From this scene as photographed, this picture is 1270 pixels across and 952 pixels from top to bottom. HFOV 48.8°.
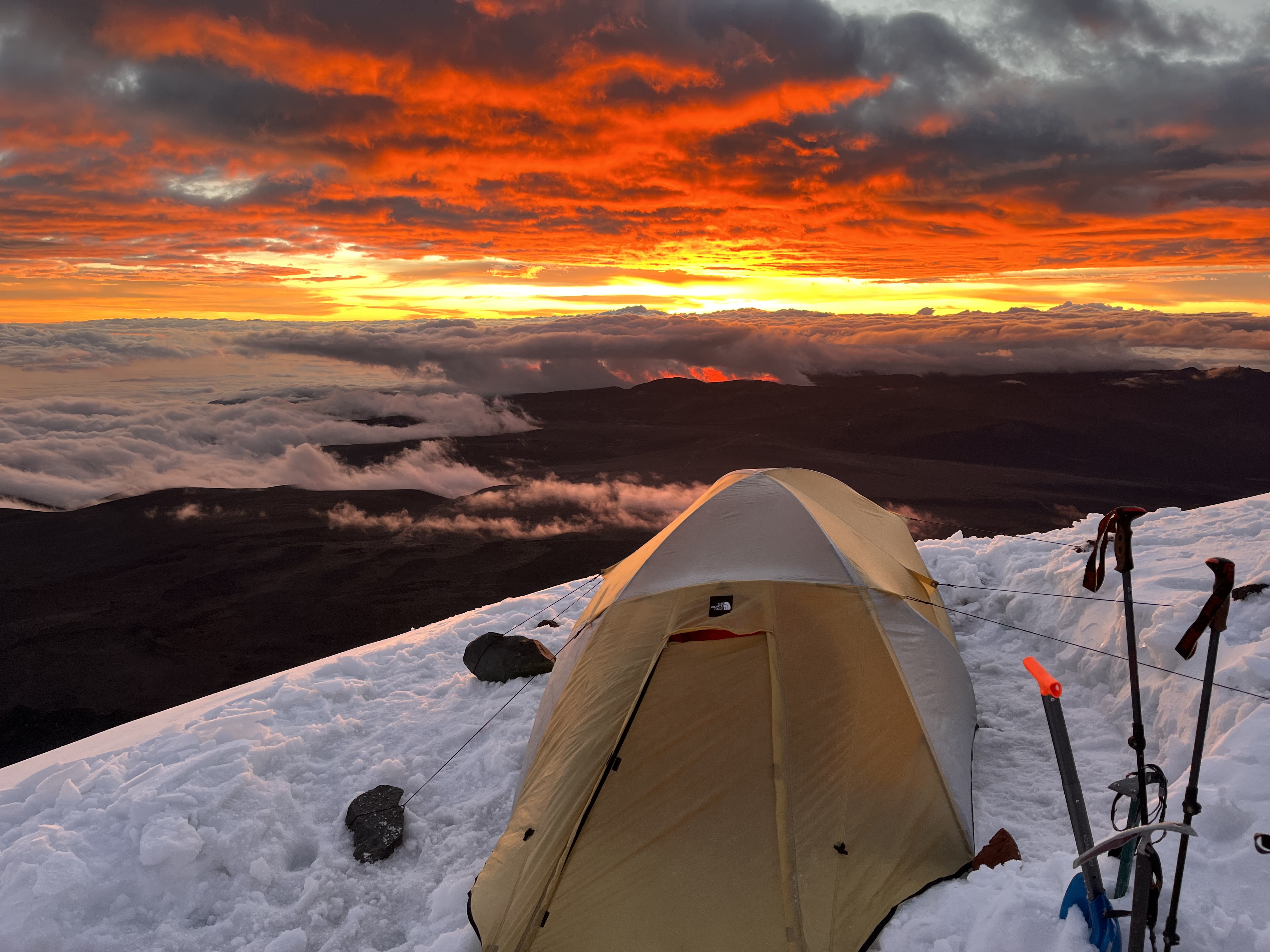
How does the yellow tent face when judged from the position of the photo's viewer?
facing the viewer

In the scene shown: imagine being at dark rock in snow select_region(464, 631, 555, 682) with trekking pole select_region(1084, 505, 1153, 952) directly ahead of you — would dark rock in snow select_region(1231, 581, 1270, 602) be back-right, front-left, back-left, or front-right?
front-left

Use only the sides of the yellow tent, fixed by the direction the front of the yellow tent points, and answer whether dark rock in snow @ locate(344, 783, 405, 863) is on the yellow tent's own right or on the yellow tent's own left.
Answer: on the yellow tent's own right

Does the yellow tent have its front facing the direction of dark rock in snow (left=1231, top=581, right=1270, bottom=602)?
no

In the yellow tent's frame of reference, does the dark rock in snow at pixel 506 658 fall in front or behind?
behind

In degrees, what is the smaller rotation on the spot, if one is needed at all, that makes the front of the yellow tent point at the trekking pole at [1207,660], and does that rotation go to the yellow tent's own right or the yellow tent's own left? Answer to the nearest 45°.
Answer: approximately 45° to the yellow tent's own left

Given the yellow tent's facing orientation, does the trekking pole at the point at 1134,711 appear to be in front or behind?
in front

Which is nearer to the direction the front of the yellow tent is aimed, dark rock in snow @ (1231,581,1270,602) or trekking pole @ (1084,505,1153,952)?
the trekking pole
